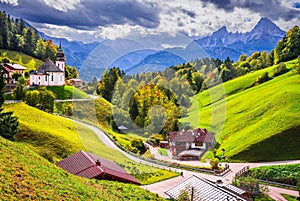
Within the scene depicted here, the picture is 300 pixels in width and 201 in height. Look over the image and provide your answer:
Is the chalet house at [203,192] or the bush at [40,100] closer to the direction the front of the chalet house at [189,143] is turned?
the chalet house

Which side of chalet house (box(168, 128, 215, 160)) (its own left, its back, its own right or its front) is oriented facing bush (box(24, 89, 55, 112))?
right

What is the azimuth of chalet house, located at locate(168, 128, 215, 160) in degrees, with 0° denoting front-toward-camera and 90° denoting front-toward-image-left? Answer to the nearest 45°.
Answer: approximately 0°

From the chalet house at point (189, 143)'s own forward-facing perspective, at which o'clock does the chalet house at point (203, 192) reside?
the chalet house at point (203, 192) is roughly at 12 o'clock from the chalet house at point (189, 143).
